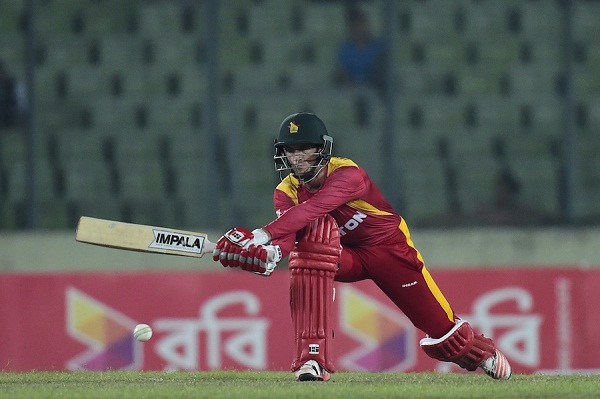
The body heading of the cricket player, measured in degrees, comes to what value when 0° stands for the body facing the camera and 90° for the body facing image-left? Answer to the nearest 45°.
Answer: approximately 45°
